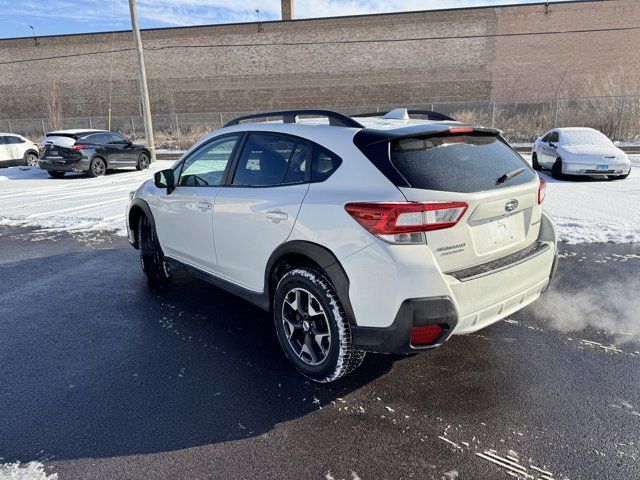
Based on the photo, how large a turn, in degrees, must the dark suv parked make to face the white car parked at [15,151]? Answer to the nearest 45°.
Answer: approximately 90° to its left

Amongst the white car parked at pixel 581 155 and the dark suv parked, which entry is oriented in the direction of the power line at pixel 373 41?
the dark suv parked

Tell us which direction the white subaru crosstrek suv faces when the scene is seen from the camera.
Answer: facing away from the viewer and to the left of the viewer

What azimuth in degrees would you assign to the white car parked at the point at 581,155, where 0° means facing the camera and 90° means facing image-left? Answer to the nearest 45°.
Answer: approximately 315°

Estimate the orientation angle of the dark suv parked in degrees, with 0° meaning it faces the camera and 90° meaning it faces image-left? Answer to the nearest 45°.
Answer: approximately 225°

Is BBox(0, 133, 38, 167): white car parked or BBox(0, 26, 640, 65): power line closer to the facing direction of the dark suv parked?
the power line

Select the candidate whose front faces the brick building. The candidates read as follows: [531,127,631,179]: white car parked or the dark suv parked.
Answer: the dark suv parked

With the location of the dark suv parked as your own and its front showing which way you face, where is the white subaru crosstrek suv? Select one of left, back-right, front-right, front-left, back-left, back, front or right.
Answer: back-right
